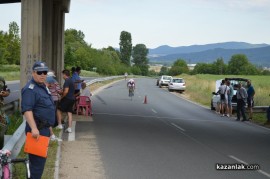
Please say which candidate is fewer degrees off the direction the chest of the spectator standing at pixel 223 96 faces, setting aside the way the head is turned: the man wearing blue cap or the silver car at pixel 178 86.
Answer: the silver car

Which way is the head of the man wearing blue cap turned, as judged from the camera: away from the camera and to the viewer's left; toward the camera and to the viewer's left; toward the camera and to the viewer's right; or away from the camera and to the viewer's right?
toward the camera and to the viewer's right

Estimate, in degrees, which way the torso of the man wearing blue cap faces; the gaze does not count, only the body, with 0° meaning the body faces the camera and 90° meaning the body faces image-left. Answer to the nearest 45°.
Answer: approximately 315°

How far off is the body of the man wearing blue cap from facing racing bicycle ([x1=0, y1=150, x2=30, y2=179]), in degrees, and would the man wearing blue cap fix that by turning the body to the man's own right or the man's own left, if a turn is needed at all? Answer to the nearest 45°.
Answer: approximately 90° to the man's own right
